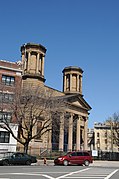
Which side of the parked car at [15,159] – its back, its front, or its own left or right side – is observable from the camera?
left

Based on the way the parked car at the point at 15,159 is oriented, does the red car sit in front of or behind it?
behind

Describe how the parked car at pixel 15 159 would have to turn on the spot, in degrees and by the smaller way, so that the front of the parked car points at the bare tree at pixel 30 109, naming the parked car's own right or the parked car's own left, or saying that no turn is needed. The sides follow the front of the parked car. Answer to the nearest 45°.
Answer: approximately 90° to the parked car's own right

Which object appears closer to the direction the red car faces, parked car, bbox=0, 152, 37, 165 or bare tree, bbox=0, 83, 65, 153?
the parked car

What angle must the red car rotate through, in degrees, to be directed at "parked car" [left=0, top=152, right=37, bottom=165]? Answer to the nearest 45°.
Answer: approximately 45° to its right
